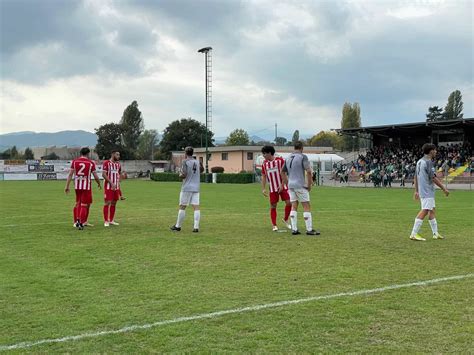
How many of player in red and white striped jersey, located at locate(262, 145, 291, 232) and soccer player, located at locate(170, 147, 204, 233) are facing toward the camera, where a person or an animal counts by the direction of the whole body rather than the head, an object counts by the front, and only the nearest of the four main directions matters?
1

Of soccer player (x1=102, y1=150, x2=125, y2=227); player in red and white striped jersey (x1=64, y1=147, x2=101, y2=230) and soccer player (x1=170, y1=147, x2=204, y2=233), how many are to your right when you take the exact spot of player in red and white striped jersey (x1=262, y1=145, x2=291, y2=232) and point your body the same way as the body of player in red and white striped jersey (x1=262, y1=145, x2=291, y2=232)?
3

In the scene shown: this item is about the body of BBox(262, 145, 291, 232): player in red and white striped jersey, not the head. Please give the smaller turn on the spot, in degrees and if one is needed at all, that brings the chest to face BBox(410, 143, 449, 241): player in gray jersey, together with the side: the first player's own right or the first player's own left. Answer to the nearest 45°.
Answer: approximately 45° to the first player's own left

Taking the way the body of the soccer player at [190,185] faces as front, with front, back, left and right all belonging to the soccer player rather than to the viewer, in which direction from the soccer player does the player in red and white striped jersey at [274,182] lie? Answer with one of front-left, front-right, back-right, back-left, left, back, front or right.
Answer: back-right

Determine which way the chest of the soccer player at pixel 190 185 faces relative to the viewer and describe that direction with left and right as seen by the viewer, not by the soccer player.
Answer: facing away from the viewer and to the left of the viewer

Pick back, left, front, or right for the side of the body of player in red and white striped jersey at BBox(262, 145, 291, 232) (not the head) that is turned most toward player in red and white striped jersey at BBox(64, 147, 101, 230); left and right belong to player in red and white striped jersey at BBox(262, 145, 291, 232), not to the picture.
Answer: right

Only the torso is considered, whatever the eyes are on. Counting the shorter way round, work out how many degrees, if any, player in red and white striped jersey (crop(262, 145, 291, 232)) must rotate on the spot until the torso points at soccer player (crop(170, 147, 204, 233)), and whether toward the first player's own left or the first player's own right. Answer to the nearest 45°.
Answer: approximately 90° to the first player's own right

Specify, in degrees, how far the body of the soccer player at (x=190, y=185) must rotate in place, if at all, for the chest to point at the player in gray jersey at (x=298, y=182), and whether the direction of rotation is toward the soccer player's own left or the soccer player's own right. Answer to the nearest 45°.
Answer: approximately 135° to the soccer player's own right

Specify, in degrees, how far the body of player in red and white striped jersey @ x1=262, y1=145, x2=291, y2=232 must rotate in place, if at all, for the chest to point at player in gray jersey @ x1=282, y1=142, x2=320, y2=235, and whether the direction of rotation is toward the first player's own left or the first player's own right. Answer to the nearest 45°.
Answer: approximately 45° to the first player's own left

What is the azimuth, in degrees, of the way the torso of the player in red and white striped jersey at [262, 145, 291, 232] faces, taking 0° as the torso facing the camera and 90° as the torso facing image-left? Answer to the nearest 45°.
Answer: approximately 0°
